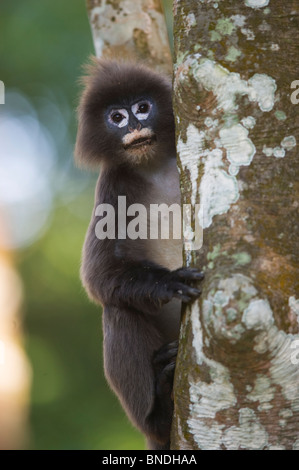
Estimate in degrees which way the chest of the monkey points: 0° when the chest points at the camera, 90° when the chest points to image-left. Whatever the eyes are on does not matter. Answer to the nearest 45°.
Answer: approximately 315°

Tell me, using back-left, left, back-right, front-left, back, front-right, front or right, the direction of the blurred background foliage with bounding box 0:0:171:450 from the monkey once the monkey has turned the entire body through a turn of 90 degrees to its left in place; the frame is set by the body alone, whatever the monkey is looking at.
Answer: front-left
